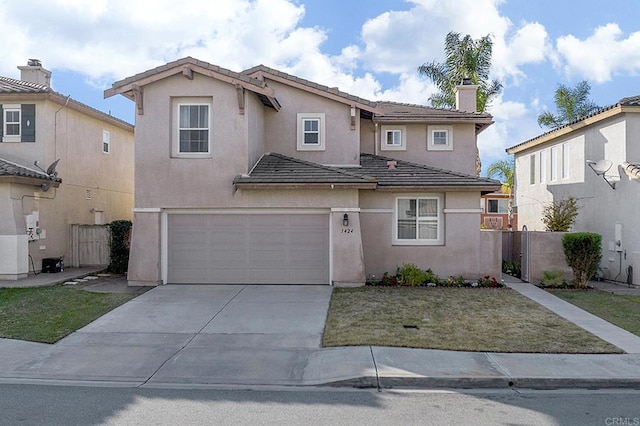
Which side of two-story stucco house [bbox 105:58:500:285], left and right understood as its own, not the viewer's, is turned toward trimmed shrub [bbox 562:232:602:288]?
left

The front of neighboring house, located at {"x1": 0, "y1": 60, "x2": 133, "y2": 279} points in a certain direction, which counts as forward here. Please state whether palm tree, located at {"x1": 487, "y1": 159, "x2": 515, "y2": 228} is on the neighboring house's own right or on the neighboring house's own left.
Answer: on the neighboring house's own left

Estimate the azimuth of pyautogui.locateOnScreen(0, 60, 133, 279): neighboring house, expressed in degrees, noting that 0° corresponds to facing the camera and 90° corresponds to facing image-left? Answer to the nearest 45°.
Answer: approximately 0°

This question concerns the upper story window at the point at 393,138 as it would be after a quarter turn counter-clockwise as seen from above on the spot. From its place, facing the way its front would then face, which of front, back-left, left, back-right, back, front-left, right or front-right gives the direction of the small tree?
front

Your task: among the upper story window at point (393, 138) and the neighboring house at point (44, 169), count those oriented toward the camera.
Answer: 2

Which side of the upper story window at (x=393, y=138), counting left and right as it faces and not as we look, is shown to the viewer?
front

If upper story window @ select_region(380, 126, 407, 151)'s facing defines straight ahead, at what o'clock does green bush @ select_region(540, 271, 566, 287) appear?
The green bush is roughly at 10 o'clock from the upper story window.

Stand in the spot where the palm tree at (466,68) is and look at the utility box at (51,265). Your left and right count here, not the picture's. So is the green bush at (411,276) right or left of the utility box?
left

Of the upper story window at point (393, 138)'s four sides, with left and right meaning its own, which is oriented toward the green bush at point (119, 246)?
right

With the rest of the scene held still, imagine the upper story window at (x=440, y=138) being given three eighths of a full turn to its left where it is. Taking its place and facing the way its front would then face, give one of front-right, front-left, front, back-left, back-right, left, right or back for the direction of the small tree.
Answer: front-right
